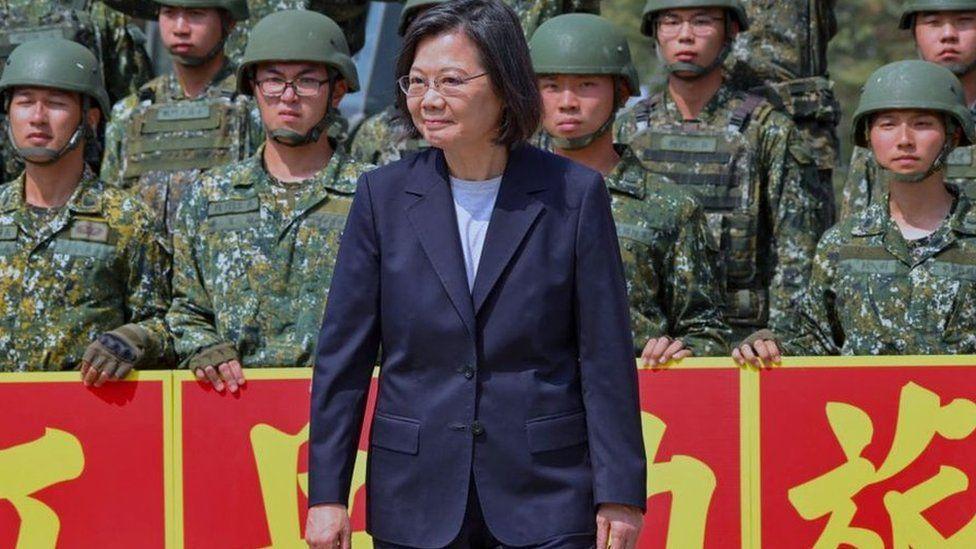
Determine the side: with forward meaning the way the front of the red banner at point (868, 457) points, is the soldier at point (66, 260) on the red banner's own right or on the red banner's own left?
on the red banner's own right

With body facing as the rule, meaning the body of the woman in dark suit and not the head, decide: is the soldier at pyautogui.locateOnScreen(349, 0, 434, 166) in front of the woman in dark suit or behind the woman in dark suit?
behind

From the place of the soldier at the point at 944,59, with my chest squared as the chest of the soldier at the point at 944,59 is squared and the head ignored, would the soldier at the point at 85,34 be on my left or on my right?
on my right
